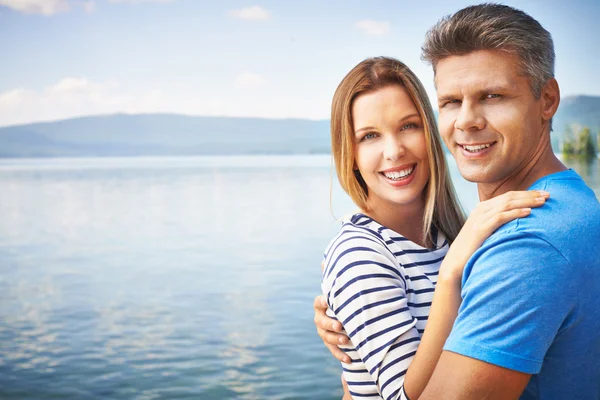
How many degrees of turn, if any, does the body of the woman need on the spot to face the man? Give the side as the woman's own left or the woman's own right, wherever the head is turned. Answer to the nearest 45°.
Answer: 0° — they already face them

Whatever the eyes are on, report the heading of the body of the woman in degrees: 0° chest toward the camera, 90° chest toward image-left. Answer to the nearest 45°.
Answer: approximately 315°

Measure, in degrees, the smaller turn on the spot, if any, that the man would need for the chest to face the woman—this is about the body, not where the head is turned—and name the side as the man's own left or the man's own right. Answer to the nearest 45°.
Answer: approximately 45° to the man's own right

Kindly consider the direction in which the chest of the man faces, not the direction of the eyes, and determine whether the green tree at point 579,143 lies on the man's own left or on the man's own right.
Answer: on the man's own right

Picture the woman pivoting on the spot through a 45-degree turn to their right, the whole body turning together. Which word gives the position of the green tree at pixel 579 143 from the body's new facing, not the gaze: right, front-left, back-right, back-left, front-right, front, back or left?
back

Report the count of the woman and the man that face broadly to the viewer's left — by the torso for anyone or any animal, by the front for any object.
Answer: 1

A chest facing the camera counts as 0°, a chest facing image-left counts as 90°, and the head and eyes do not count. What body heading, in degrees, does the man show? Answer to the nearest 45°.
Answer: approximately 90°
